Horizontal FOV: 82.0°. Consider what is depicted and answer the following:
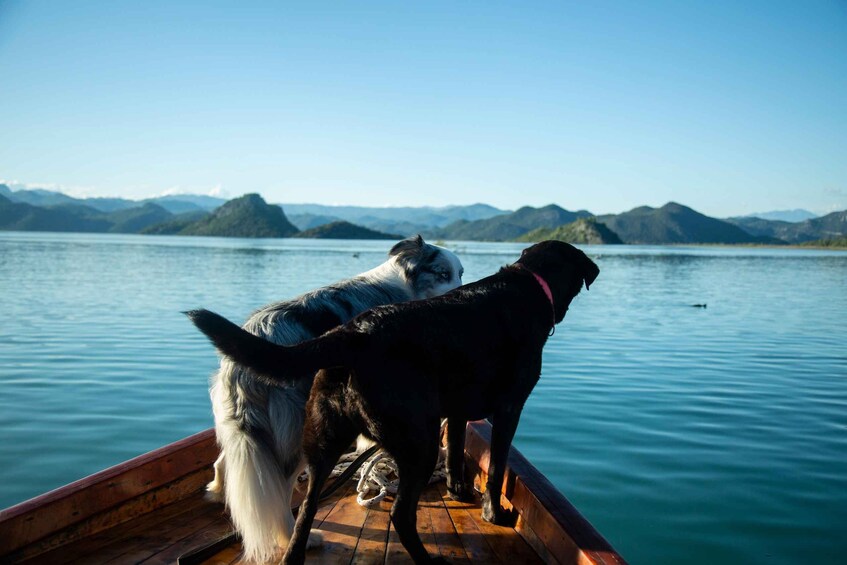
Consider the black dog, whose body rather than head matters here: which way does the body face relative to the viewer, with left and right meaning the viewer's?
facing away from the viewer and to the right of the viewer

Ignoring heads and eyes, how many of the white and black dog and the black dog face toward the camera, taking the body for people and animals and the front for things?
0

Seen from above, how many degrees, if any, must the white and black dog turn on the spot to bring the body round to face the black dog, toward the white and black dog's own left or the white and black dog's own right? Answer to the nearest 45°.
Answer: approximately 90° to the white and black dog's own right

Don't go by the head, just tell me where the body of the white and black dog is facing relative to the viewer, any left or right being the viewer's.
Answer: facing away from the viewer and to the right of the viewer

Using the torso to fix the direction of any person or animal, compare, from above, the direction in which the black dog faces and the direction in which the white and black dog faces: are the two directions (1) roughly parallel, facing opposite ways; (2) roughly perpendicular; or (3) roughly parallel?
roughly parallel

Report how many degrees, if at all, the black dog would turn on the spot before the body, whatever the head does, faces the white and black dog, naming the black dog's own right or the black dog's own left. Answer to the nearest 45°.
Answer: approximately 135° to the black dog's own left
